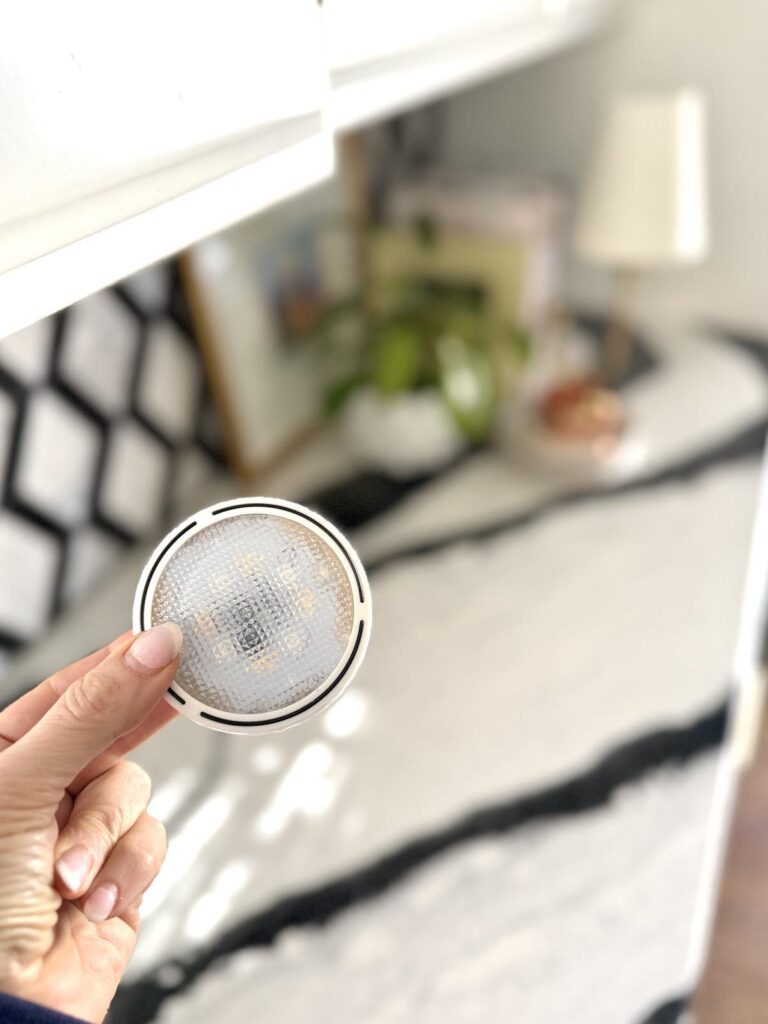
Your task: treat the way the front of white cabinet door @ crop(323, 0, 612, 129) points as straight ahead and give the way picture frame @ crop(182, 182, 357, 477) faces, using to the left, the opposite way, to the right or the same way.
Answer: the same way

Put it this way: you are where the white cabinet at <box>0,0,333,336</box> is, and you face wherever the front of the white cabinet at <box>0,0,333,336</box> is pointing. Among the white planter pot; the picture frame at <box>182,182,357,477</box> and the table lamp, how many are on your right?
0

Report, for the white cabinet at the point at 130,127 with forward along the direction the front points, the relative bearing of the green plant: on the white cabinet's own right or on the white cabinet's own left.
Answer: on the white cabinet's own left

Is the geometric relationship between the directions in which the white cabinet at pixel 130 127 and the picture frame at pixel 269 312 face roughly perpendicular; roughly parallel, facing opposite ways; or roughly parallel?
roughly parallel

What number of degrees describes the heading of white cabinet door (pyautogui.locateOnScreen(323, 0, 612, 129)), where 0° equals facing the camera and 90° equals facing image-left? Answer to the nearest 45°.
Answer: approximately 315°

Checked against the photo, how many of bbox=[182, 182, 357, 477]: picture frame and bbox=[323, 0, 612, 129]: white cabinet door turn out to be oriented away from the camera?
0

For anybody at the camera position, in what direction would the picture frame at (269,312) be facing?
facing the viewer and to the right of the viewer

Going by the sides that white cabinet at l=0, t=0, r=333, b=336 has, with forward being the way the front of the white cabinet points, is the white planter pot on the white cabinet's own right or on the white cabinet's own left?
on the white cabinet's own left

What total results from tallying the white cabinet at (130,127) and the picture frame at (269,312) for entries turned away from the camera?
0
